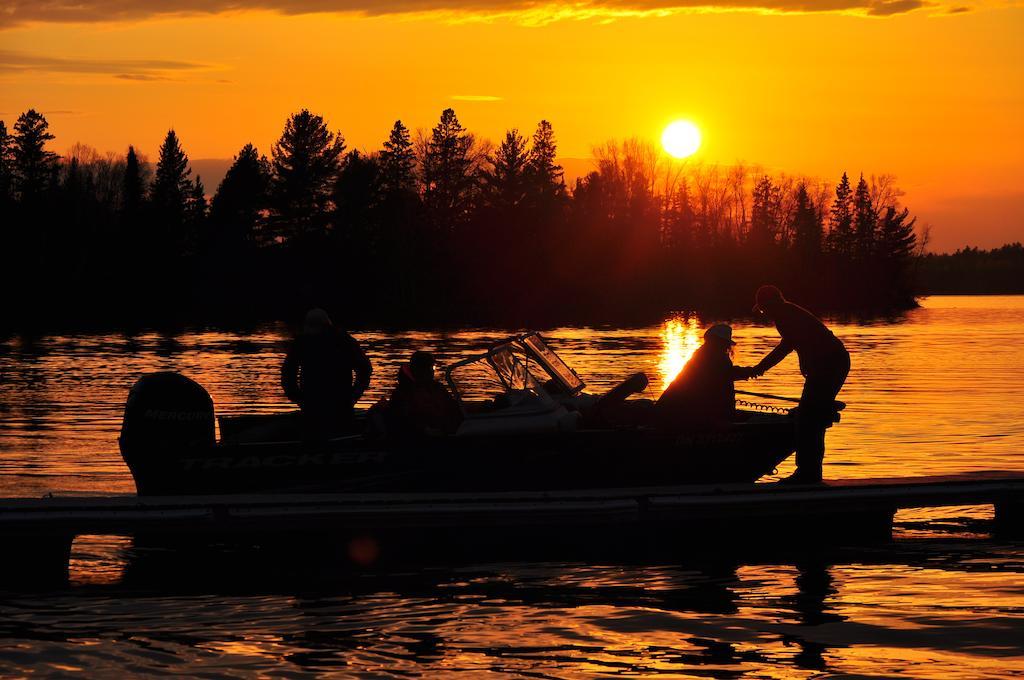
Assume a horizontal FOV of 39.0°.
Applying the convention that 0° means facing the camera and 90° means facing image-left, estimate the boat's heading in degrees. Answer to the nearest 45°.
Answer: approximately 270°

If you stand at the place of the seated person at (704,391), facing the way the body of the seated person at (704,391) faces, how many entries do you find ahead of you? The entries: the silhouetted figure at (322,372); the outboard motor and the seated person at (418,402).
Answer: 0

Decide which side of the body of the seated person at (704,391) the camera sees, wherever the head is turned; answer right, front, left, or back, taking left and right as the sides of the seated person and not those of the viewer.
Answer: right

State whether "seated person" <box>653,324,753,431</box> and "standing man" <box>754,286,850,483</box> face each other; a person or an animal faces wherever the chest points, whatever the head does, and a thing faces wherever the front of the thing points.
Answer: yes

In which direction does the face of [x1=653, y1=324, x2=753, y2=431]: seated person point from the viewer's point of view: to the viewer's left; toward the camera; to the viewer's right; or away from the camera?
to the viewer's right

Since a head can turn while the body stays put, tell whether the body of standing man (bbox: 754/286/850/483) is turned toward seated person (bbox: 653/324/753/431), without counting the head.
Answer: yes

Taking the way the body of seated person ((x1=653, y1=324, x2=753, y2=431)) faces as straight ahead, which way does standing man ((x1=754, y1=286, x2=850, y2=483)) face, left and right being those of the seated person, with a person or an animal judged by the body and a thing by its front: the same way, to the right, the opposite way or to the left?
the opposite way

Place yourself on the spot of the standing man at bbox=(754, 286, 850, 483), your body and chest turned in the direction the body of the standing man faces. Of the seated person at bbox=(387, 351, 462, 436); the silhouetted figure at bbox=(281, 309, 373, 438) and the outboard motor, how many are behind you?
0

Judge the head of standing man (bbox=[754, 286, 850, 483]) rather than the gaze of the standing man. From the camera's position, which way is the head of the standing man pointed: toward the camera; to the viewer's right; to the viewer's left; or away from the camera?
to the viewer's left

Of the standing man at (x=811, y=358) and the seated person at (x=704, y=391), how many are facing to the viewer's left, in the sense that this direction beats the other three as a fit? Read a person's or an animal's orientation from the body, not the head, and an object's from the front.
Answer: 1

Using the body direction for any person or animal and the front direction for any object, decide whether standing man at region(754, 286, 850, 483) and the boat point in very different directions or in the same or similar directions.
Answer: very different directions

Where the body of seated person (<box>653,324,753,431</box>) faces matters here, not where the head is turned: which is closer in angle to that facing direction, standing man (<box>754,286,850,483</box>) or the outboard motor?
the standing man

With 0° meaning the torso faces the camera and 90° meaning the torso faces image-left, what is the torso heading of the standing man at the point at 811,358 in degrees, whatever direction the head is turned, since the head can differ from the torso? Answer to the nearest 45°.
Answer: approximately 90°

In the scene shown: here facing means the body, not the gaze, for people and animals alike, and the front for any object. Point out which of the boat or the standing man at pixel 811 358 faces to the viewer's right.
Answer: the boat

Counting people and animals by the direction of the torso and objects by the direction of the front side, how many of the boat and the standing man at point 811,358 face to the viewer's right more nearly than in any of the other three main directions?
1

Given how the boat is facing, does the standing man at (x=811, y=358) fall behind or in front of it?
in front
